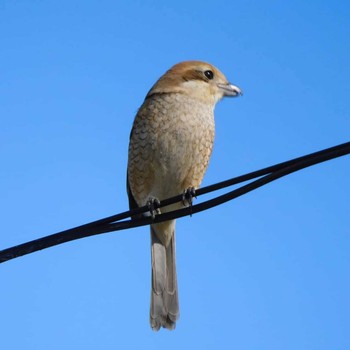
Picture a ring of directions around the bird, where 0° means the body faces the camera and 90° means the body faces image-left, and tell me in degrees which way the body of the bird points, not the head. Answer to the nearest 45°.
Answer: approximately 315°
